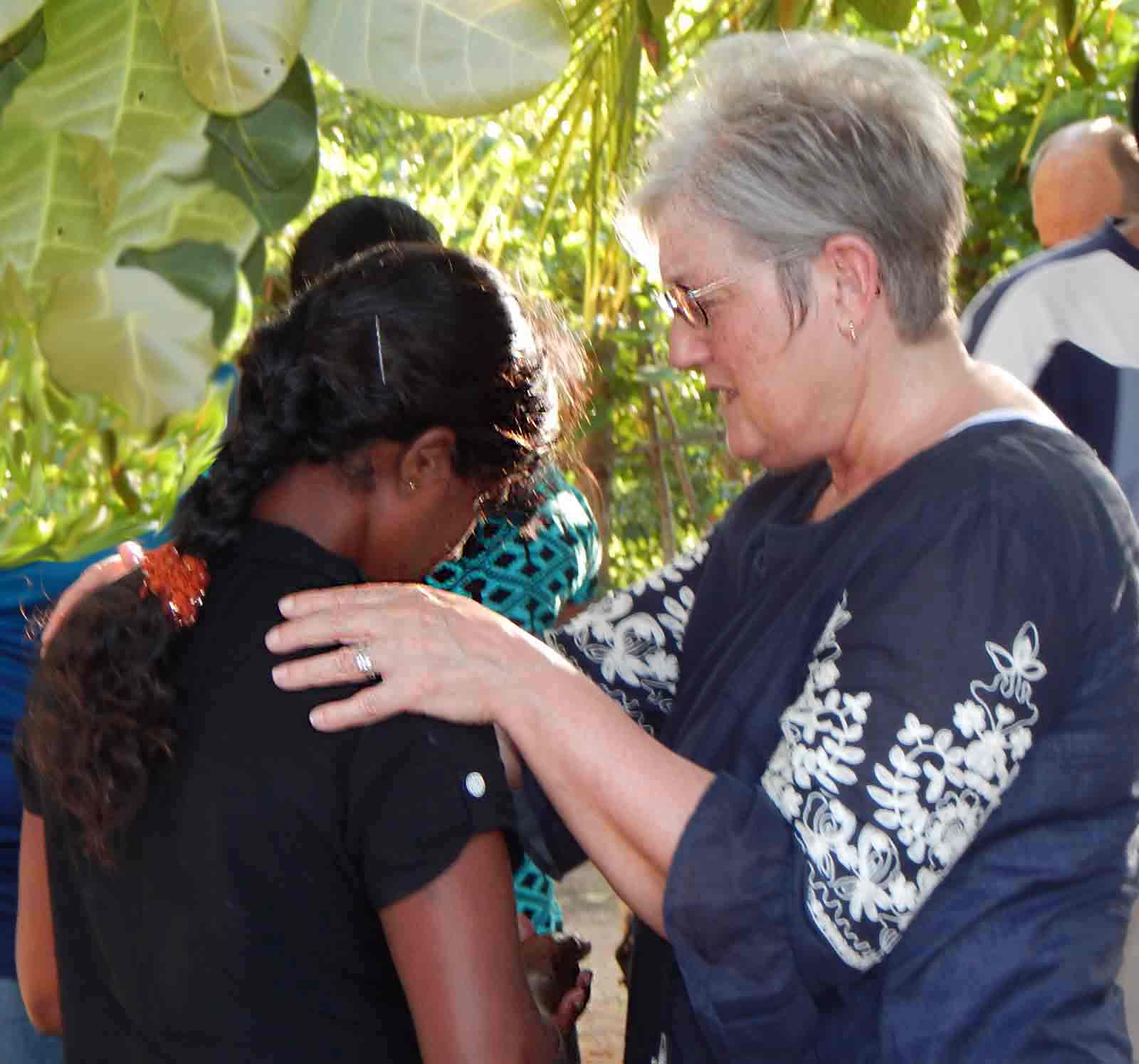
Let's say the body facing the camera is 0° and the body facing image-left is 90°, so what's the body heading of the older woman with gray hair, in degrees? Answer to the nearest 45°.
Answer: approximately 90°

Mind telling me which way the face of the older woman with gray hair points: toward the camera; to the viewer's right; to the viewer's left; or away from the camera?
to the viewer's left
